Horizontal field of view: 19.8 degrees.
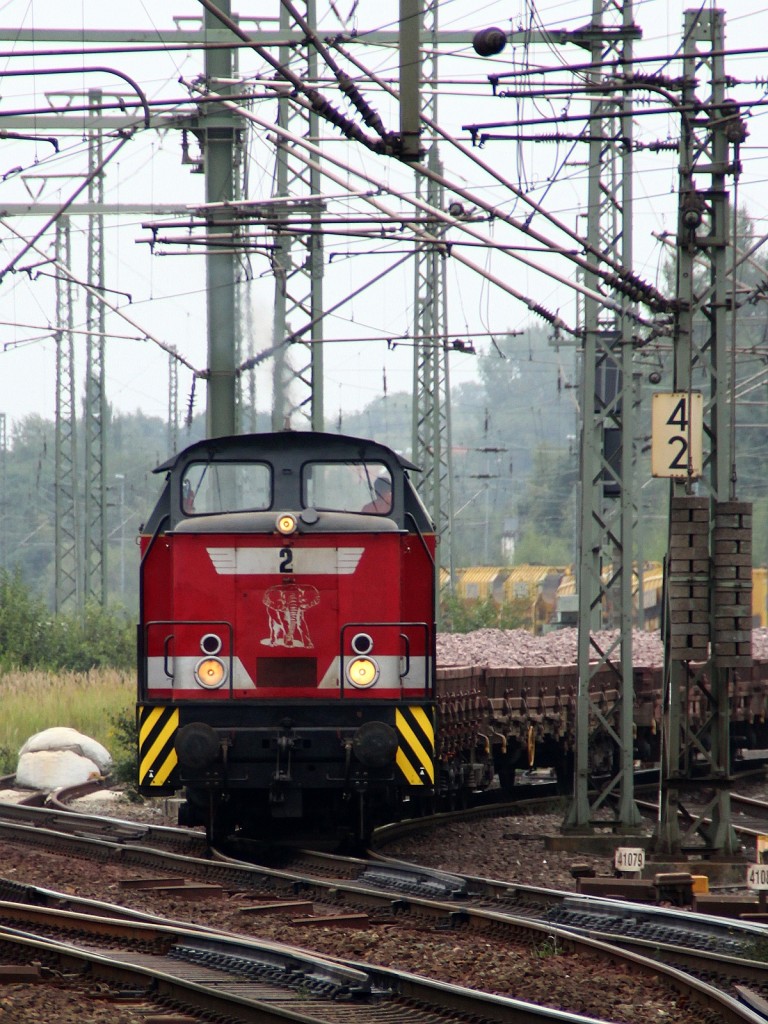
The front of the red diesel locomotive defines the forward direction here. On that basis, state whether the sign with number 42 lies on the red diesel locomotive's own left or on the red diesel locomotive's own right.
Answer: on the red diesel locomotive's own left

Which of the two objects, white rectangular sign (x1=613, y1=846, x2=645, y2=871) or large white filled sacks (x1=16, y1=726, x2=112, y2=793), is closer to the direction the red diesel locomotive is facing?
the white rectangular sign

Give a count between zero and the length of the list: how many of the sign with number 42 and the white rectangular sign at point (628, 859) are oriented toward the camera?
2

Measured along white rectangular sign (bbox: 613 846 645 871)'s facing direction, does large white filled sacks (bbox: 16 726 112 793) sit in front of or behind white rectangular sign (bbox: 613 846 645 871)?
behind

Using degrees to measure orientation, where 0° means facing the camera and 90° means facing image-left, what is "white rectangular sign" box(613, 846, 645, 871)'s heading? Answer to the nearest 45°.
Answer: approximately 0°
